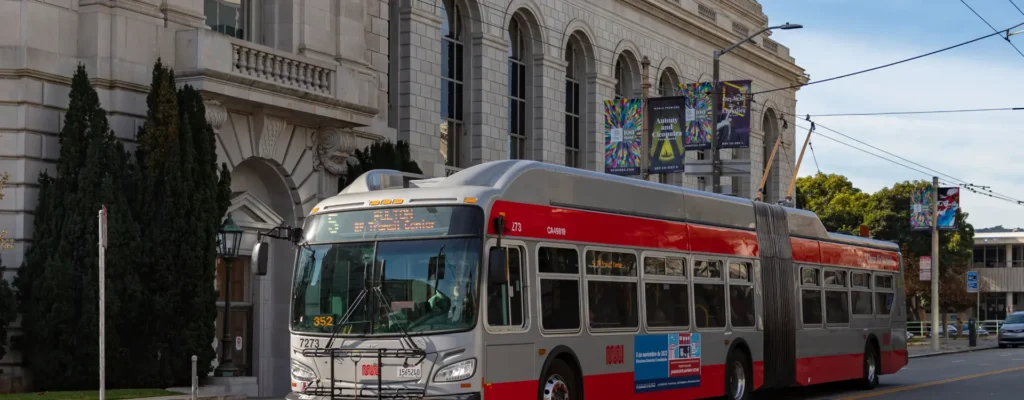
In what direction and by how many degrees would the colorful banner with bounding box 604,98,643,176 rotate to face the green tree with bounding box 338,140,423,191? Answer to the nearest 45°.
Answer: approximately 45° to its right

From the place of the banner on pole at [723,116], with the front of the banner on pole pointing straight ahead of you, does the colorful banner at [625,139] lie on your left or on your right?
on your right

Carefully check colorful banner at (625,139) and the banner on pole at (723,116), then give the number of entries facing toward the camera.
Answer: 2

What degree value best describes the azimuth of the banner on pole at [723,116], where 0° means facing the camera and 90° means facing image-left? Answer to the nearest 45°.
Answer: approximately 0°

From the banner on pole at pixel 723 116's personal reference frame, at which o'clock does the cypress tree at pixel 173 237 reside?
The cypress tree is roughly at 1 o'clock from the banner on pole.

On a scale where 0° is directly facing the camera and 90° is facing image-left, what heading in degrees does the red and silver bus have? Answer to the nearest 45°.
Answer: approximately 45°

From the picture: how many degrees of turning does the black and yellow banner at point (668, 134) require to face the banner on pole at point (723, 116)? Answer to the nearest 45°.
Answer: approximately 135° to its left
